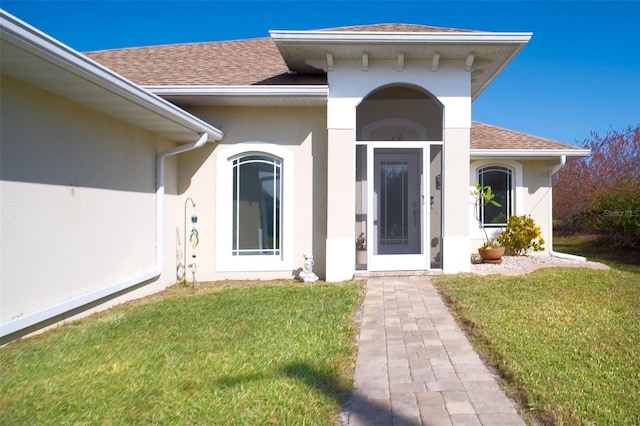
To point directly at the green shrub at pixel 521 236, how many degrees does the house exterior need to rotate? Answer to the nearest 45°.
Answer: approximately 90° to its left

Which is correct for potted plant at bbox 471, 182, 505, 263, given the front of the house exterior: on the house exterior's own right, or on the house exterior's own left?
on the house exterior's own left

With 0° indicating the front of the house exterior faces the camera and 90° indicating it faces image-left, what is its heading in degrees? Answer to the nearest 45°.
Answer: approximately 0°
